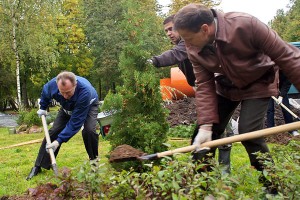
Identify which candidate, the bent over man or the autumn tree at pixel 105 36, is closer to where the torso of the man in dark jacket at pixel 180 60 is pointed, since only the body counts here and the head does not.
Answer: the bent over man

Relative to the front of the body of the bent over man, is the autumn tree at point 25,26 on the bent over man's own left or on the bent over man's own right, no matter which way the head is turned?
on the bent over man's own right

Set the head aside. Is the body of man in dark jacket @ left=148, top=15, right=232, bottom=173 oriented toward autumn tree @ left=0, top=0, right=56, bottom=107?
no

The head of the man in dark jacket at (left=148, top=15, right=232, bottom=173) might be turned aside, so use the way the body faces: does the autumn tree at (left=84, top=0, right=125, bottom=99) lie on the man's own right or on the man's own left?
on the man's own right

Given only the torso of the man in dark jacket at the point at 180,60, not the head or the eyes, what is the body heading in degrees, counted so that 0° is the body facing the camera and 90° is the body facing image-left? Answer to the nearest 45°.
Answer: approximately 45°

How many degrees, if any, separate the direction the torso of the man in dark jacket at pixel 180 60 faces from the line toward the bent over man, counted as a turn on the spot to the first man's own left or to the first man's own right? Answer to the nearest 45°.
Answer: approximately 45° to the first man's own right
